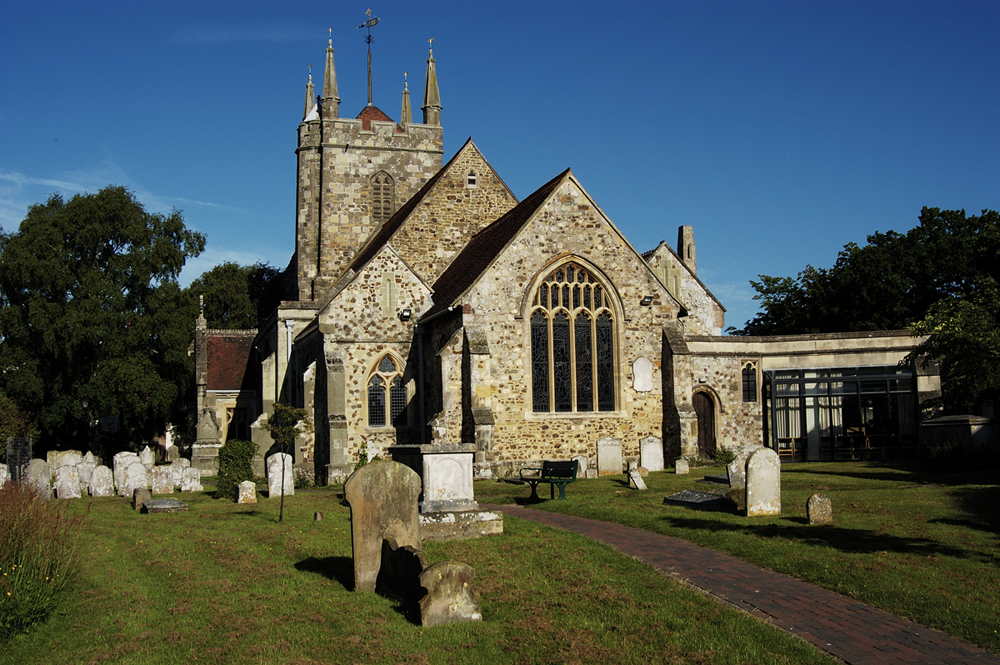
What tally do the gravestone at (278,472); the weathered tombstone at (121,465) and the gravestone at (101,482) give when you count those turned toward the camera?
3

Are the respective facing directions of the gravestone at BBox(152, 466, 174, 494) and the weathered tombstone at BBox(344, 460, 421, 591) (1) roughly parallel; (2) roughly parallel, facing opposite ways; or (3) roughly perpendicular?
roughly parallel

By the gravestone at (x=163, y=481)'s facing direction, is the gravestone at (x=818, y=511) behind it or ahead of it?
ahead

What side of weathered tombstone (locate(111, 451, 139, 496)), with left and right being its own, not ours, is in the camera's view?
front

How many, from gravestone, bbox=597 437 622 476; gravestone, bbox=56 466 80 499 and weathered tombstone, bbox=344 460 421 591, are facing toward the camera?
3

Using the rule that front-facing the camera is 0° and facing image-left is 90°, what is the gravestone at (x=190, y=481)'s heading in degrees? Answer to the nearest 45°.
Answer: approximately 0°

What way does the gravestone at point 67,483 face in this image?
toward the camera

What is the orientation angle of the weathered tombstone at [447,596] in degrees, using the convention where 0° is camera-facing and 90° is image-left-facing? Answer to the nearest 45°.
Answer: approximately 0°

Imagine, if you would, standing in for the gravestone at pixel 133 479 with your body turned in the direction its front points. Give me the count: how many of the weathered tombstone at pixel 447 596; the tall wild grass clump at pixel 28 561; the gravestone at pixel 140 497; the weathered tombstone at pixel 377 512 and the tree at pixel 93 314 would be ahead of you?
4

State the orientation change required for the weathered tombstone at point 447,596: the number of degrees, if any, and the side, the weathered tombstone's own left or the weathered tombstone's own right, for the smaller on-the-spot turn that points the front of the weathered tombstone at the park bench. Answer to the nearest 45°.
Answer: approximately 180°
